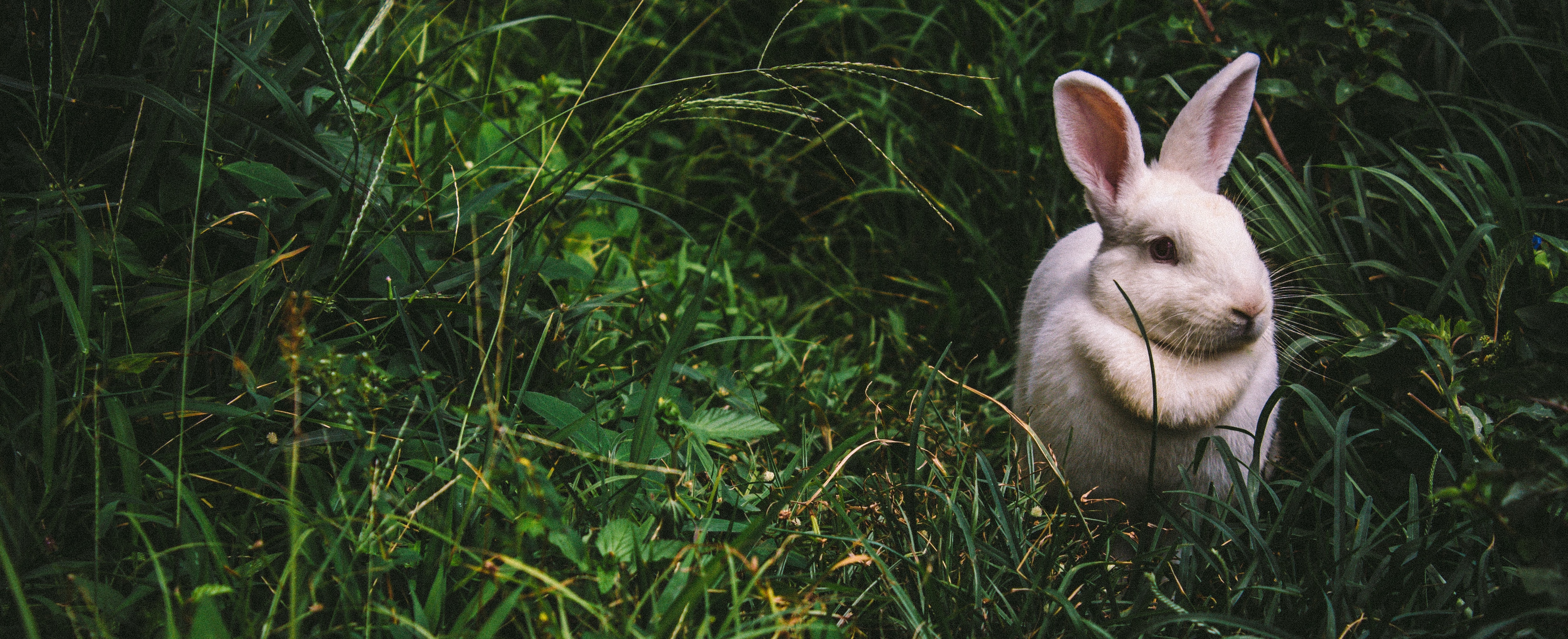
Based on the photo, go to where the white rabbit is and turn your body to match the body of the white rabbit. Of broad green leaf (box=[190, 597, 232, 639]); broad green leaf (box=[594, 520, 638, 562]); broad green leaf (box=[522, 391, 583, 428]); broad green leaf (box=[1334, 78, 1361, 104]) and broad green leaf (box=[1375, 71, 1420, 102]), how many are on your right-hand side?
3

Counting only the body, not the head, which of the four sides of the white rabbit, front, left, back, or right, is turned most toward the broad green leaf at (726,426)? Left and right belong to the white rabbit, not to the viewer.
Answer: right

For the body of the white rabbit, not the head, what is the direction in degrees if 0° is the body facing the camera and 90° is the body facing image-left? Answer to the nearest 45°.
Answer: approximately 315°

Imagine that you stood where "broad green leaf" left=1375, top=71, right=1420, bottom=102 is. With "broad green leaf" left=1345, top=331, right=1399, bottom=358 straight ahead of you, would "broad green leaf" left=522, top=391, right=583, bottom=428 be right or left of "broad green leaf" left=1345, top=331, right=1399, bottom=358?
right

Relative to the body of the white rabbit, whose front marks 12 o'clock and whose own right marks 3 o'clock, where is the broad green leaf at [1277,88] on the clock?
The broad green leaf is roughly at 8 o'clock from the white rabbit.

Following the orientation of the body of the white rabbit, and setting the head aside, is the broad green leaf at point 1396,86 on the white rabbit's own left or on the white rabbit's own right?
on the white rabbit's own left

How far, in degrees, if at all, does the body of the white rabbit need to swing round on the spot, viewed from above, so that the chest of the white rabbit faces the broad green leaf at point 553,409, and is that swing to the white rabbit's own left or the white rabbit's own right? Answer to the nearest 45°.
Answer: approximately 90° to the white rabbit's own right

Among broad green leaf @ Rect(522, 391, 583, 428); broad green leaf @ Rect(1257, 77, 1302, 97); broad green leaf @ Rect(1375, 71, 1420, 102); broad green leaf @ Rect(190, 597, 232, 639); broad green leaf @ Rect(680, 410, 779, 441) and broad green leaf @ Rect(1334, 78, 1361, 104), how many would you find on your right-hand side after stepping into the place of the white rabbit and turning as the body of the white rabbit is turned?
3

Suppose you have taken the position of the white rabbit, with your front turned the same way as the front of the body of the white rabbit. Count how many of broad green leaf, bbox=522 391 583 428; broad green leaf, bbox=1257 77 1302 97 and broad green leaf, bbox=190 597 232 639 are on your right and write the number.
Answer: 2

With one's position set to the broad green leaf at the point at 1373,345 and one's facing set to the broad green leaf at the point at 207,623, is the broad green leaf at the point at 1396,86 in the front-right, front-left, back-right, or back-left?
back-right

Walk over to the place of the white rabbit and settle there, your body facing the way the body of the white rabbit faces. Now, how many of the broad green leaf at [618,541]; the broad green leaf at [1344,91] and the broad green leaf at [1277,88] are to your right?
1

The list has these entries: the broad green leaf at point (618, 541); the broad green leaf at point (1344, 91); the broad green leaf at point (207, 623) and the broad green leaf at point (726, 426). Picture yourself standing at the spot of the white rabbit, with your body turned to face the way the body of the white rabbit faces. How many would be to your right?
3

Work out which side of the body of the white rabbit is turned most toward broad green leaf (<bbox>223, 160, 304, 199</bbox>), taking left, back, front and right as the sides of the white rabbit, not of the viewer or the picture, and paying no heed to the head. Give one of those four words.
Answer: right
